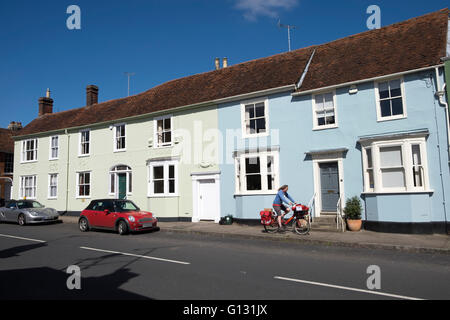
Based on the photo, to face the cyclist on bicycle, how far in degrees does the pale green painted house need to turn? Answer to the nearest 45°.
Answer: approximately 90° to its left

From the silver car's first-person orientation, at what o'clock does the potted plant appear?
The potted plant is roughly at 12 o'clock from the silver car.

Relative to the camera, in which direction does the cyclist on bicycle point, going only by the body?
to the viewer's right

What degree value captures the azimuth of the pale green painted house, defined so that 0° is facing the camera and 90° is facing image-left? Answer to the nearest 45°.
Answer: approximately 45°

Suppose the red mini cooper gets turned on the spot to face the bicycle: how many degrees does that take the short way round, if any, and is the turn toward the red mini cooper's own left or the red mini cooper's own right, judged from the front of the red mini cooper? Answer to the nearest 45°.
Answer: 0° — it already faces it

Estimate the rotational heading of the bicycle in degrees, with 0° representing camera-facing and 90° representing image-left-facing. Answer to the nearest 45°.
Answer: approximately 270°

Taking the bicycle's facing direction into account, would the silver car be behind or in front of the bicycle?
behind

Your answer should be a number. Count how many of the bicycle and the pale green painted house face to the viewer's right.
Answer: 1

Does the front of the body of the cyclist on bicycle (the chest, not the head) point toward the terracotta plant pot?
yes

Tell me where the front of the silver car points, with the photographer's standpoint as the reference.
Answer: facing the viewer and to the right of the viewer

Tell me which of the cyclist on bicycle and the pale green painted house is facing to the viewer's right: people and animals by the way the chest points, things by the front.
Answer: the cyclist on bicycle

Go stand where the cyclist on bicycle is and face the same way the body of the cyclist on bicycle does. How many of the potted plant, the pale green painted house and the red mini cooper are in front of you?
1

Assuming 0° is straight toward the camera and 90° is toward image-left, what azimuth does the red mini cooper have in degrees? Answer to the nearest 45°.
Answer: approximately 315°

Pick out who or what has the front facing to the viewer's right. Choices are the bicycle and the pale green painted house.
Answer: the bicycle

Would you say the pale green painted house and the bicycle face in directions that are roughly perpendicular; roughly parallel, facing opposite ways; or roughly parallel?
roughly perpendicular

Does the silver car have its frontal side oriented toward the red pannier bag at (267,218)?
yes
